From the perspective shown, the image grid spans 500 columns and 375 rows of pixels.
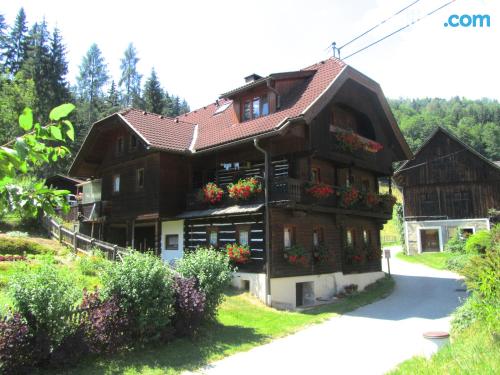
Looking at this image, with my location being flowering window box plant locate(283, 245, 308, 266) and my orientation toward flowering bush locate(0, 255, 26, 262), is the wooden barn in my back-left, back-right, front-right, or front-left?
back-right

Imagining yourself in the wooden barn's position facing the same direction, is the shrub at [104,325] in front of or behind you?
in front

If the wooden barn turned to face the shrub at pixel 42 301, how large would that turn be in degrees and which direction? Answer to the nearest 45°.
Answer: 0° — it already faces it

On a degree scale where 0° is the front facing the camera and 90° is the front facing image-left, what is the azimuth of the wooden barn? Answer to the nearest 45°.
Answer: approximately 0°

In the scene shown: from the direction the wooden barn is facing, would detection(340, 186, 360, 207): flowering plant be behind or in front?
in front

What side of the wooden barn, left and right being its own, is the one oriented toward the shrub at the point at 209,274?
front
